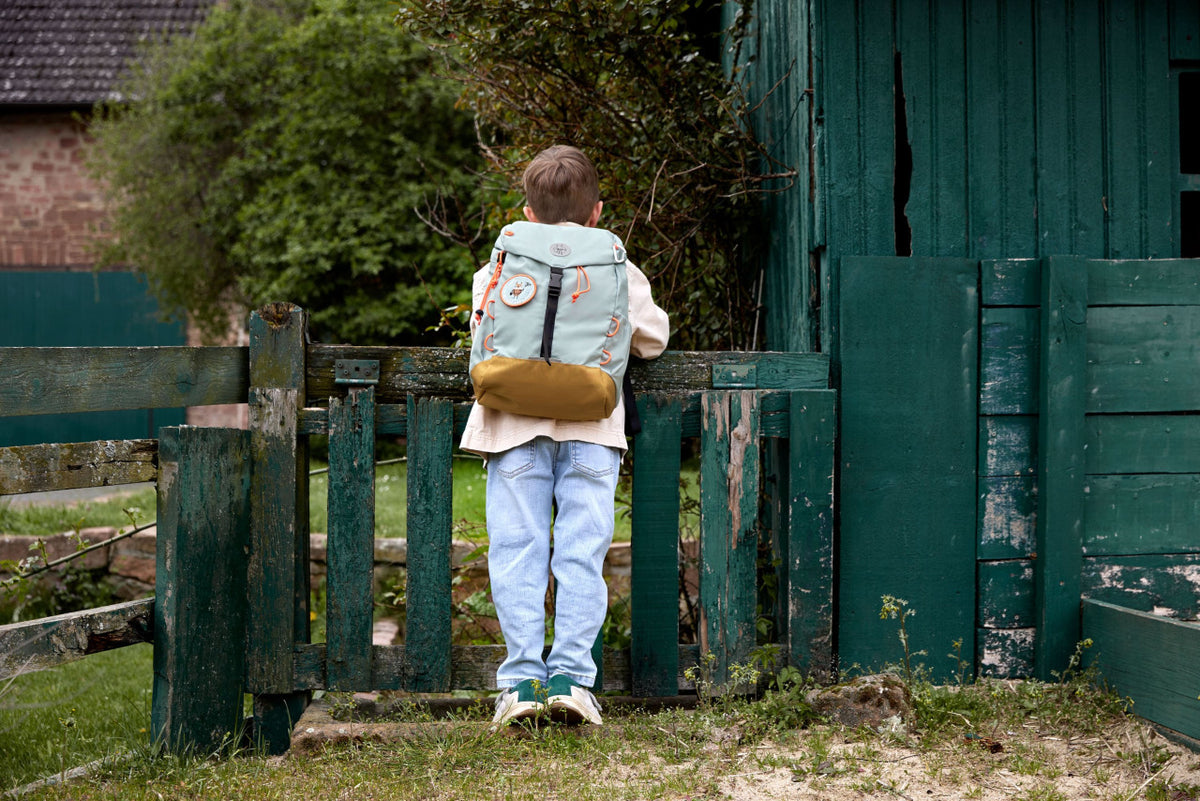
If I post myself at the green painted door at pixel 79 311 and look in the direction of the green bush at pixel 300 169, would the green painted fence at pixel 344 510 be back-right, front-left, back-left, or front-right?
front-right

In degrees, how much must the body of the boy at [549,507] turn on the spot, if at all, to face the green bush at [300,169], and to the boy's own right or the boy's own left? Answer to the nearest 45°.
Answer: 0° — they already face it

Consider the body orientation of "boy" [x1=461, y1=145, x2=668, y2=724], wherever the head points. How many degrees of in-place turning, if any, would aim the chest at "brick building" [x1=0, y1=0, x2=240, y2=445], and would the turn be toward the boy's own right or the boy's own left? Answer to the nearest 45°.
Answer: approximately 45° to the boy's own left

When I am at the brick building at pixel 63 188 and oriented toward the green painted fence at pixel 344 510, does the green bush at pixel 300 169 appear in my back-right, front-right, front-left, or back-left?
front-left

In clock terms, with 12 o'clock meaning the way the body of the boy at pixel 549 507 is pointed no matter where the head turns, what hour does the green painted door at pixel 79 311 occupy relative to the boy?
The green painted door is roughly at 11 o'clock from the boy.

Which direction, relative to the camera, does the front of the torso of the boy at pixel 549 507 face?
away from the camera
